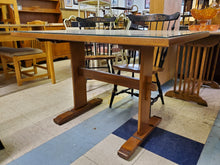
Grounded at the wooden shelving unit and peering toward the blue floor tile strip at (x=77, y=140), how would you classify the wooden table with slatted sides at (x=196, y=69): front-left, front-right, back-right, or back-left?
front-left

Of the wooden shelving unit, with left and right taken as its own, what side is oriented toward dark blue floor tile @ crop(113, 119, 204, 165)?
front

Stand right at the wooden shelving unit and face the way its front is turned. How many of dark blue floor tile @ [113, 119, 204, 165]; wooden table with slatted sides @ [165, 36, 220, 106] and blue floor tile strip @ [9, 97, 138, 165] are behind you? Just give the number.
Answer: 0

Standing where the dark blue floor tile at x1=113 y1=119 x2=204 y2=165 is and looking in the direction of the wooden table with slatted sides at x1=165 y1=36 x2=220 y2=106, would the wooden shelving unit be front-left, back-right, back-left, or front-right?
front-left

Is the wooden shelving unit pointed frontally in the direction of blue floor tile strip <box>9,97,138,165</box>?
yes

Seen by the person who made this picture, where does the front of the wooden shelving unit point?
facing the viewer

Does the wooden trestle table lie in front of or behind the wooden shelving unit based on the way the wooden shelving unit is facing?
in front

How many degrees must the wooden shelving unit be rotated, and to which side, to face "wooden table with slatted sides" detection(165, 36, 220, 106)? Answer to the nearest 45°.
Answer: approximately 45° to its left
